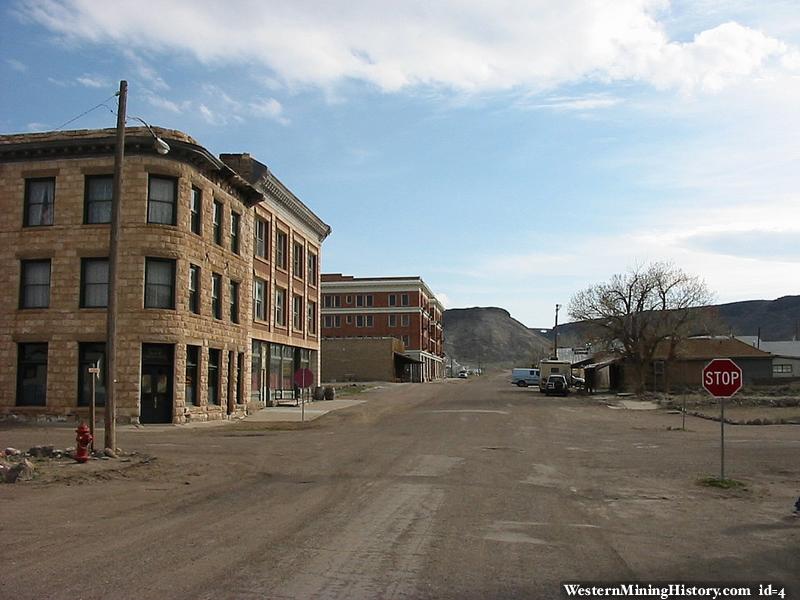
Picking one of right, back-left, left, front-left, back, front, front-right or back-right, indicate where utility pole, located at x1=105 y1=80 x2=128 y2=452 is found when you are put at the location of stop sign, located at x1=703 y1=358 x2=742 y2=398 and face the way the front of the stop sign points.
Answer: right

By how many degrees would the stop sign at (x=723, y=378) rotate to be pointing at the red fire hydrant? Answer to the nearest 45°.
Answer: approximately 90° to its right

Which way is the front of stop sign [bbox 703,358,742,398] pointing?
toward the camera

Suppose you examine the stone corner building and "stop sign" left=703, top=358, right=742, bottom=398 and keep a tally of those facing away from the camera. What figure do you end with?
0

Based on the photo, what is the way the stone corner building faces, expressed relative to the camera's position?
facing the viewer and to the right of the viewer
